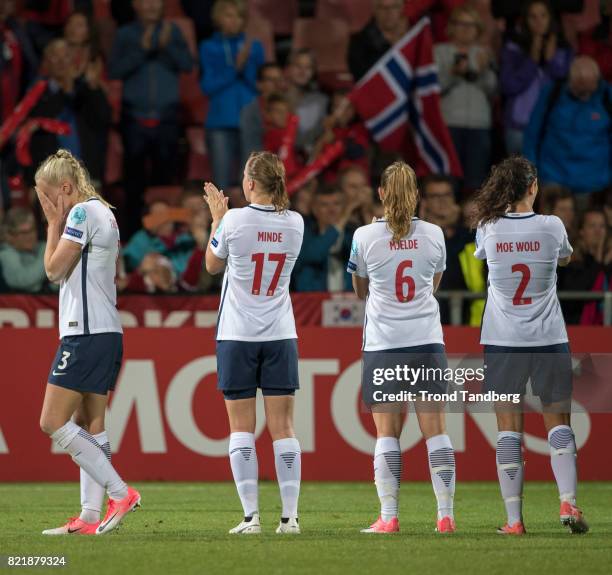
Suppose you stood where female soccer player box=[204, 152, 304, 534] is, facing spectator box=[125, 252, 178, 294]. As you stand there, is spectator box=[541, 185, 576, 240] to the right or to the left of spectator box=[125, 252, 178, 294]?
right

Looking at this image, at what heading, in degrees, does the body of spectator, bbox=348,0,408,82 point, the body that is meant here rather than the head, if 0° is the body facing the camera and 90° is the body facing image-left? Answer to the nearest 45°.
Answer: approximately 0°

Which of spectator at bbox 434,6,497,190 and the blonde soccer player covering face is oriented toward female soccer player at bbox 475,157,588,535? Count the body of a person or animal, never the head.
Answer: the spectator

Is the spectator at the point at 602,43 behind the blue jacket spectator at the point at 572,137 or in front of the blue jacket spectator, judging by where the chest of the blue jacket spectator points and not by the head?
behind

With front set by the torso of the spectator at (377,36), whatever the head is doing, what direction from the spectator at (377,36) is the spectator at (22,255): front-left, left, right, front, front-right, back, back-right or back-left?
front-right

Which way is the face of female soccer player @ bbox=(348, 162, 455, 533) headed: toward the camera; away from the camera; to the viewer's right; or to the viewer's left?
away from the camera

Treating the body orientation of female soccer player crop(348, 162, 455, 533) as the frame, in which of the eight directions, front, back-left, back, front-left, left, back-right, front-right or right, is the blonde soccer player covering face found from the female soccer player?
left

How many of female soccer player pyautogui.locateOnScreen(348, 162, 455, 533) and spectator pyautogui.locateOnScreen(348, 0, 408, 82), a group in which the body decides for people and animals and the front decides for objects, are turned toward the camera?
1

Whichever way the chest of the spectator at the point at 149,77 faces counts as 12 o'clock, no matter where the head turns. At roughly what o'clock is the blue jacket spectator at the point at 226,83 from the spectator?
The blue jacket spectator is roughly at 9 o'clock from the spectator.

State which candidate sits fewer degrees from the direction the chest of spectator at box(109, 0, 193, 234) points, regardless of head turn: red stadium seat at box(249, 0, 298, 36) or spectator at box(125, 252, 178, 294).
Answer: the spectator

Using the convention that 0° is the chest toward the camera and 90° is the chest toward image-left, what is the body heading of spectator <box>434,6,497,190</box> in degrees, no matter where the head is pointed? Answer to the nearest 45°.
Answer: approximately 0°
